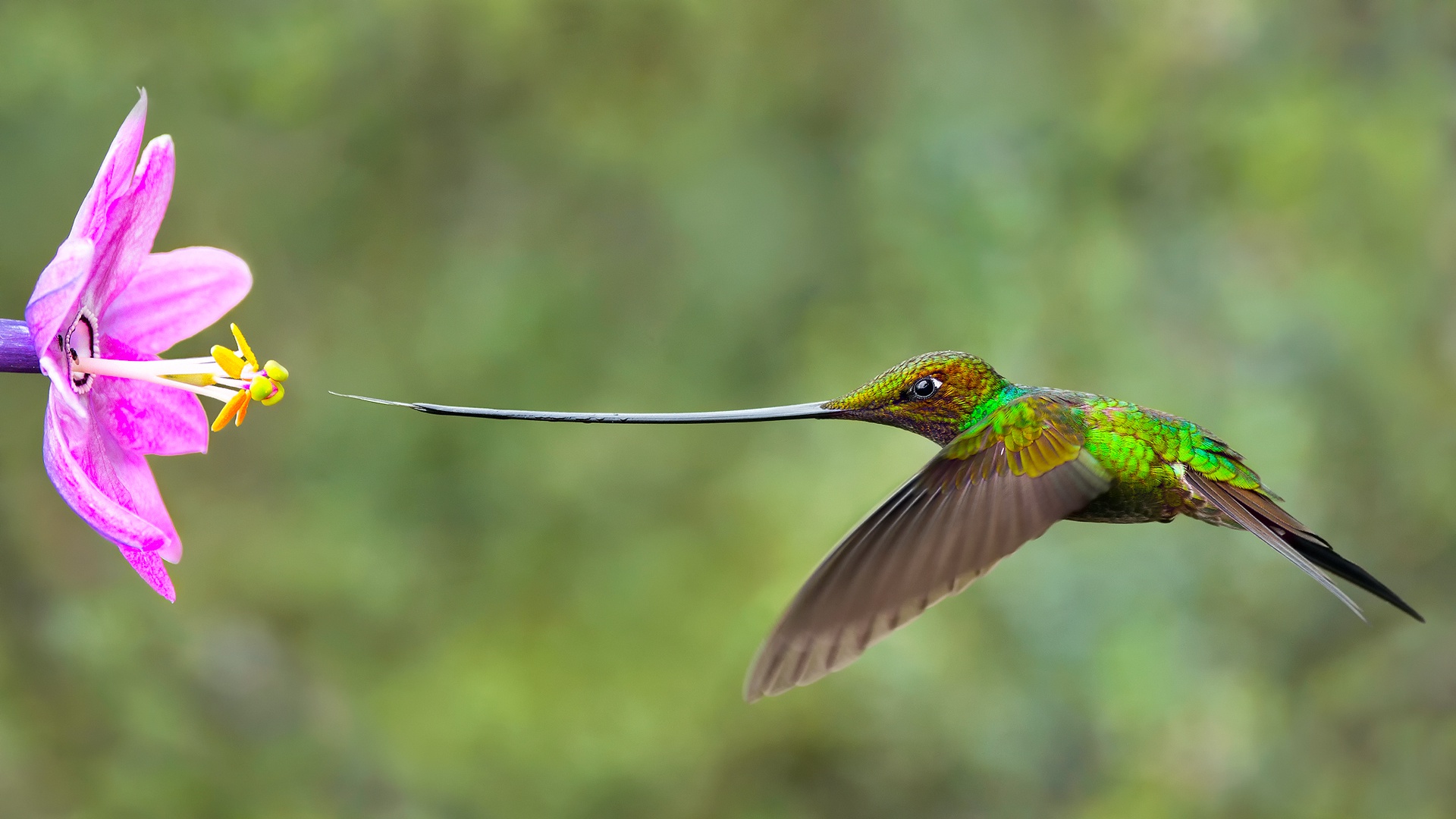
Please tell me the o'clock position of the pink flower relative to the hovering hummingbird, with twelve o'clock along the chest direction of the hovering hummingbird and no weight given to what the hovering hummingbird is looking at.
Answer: The pink flower is roughly at 11 o'clock from the hovering hummingbird.

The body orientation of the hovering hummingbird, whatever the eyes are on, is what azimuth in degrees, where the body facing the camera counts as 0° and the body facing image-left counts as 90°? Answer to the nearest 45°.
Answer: approximately 90°
